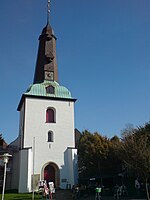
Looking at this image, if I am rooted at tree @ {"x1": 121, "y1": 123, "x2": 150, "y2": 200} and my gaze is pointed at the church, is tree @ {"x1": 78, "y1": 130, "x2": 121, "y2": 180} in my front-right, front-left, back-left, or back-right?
front-right

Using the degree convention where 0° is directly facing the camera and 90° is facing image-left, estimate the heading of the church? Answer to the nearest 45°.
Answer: approximately 0°

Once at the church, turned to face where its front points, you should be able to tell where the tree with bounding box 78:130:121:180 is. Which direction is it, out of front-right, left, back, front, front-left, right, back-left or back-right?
back-left

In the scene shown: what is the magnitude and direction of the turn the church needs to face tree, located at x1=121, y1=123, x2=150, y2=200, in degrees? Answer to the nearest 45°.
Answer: approximately 45° to its left
